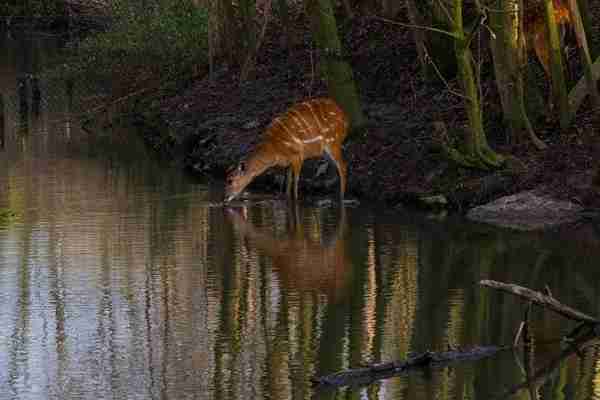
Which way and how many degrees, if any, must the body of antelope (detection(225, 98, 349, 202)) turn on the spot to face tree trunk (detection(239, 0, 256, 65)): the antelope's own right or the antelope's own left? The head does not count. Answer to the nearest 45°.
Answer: approximately 90° to the antelope's own right

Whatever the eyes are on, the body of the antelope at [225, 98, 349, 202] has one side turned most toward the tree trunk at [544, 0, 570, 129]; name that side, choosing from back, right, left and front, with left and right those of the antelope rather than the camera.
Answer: back

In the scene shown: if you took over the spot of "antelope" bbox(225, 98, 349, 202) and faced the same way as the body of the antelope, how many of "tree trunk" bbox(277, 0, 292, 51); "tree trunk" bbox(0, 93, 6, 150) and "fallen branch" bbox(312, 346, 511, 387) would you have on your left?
1

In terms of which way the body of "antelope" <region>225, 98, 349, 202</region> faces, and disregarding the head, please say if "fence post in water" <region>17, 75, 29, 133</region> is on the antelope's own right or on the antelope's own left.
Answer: on the antelope's own right

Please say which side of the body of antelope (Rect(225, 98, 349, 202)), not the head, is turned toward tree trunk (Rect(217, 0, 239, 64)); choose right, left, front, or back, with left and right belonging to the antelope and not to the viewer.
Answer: right

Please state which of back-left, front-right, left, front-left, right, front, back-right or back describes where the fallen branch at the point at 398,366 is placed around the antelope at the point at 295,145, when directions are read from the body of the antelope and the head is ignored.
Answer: left

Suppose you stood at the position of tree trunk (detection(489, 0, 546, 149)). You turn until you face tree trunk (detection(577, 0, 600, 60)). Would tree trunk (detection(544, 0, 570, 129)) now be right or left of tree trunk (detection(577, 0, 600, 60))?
right

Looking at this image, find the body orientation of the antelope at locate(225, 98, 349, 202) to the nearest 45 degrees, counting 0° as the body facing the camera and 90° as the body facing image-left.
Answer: approximately 90°

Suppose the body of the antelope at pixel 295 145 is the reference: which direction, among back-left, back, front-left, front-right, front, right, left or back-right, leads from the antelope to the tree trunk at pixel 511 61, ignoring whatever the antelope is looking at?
back
